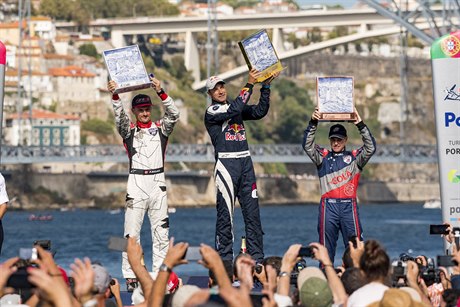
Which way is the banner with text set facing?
toward the camera

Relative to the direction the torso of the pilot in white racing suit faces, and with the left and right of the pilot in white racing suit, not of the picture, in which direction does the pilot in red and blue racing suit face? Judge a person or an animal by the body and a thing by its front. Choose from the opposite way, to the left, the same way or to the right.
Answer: the same way

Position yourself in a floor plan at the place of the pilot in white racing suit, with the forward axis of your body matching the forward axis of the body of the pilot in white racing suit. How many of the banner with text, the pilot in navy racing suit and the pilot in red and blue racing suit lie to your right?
0

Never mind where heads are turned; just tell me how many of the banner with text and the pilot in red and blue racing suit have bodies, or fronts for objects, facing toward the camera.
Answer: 2

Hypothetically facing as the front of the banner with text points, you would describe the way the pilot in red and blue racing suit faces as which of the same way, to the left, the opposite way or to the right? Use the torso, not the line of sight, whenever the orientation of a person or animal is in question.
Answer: the same way

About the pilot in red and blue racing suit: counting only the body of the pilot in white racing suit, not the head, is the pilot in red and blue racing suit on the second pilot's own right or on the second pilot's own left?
on the second pilot's own left

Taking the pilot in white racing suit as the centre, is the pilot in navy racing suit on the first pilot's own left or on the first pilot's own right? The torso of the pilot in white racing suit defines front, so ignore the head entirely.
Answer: on the first pilot's own left

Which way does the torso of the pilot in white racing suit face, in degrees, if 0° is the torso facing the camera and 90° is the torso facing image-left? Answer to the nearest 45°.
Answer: approximately 0°

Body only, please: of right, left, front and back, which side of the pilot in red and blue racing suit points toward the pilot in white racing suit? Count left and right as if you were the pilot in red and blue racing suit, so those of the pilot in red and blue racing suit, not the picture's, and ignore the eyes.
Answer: right

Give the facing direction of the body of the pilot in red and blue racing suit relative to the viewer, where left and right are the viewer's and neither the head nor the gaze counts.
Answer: facing the viewer

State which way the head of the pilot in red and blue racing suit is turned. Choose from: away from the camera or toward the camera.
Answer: toward the camera

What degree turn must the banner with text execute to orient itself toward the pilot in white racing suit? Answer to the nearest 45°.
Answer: approximately 45° to its right

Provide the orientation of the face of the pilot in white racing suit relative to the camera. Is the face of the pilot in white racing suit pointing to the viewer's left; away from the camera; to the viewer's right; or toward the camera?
toward the camera
